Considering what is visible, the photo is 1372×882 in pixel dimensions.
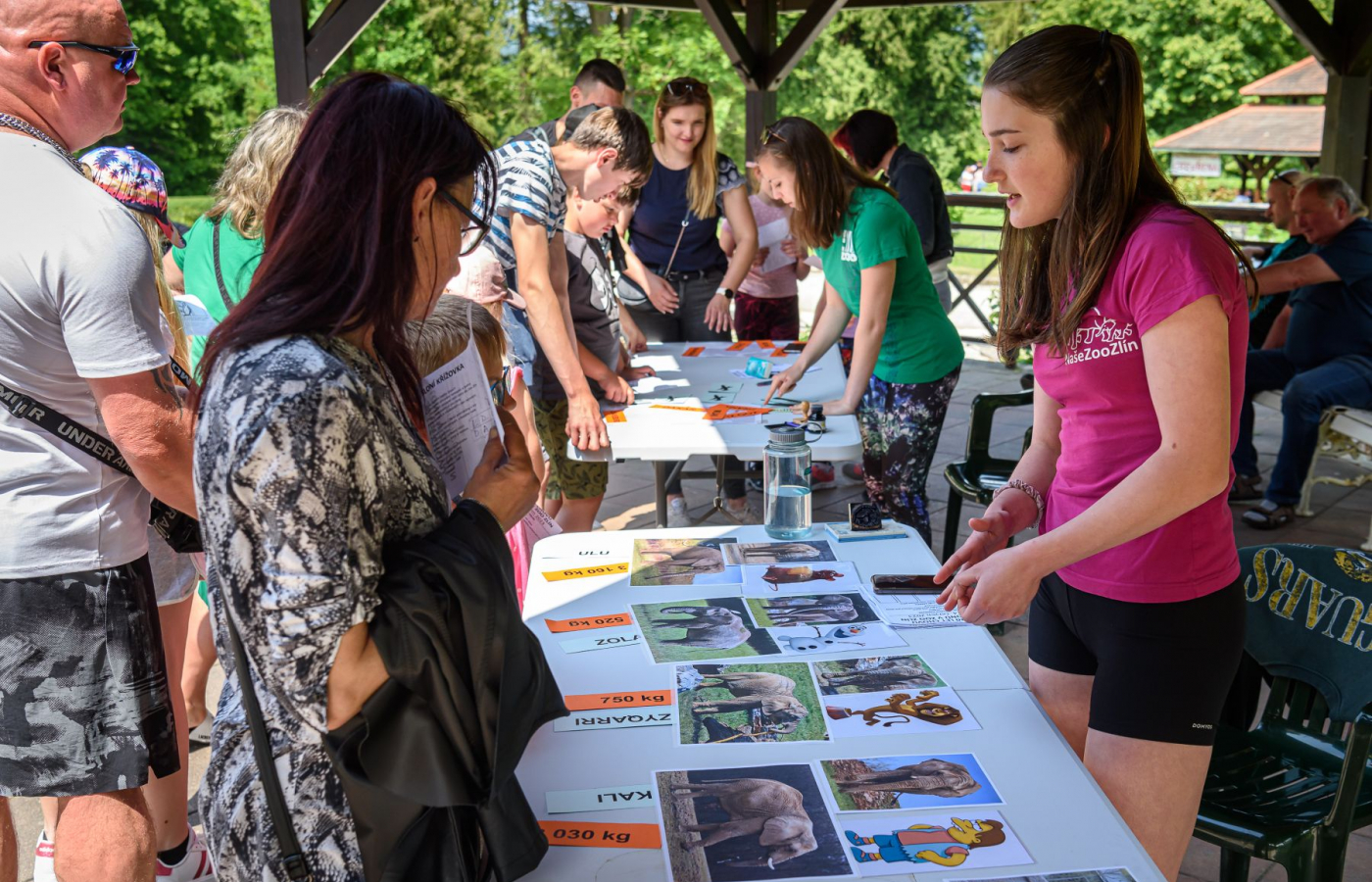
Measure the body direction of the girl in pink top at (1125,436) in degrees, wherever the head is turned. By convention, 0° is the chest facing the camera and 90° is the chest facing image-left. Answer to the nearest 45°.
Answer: approximately 45°

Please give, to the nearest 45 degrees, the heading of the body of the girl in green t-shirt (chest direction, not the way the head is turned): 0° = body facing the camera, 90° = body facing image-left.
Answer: approximately 45°

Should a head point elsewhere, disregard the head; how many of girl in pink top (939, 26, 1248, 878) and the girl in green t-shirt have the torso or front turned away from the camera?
0

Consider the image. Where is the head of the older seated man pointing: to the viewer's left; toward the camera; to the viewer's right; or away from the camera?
to the viewer's left

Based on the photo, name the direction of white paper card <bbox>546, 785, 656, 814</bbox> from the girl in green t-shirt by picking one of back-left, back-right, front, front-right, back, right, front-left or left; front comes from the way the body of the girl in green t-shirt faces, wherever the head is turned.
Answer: front-left

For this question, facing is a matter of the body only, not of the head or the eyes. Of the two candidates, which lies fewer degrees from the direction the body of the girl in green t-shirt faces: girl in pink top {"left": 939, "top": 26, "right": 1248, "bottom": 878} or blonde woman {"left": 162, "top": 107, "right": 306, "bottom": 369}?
the blonde woman

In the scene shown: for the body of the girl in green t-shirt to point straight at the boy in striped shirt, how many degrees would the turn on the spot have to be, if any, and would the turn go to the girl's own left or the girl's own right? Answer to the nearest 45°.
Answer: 0° — they already face them

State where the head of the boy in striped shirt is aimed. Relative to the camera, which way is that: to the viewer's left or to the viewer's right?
to the viewer's right
